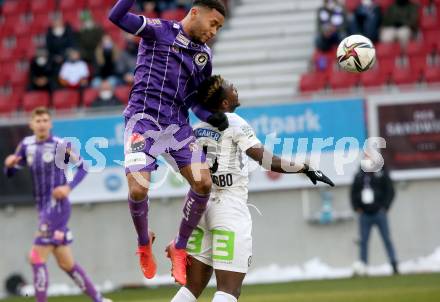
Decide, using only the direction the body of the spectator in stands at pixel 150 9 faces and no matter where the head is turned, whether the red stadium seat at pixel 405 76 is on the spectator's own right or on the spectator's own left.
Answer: on the spectator's own left

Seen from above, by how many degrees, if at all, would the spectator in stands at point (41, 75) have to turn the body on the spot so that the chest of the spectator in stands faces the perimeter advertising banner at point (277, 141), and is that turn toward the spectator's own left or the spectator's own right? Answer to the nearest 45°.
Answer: approximately 45° to the spectator's own left

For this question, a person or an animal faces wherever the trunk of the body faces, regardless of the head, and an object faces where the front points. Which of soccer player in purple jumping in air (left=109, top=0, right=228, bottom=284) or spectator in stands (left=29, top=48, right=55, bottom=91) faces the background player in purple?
the spectator in stands

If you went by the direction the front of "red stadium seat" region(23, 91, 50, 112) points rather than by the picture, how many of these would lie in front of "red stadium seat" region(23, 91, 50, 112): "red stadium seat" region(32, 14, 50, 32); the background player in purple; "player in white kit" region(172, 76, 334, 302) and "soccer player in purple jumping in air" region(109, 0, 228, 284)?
3

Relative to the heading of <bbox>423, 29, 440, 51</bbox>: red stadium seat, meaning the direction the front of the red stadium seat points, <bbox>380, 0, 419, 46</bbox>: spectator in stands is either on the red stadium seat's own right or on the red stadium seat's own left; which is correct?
on the red stadium seat's own right

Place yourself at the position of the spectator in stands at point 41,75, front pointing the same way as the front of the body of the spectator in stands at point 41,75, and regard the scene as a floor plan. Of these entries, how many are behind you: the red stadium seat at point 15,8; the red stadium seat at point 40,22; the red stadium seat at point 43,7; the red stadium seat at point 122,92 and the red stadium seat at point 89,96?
3

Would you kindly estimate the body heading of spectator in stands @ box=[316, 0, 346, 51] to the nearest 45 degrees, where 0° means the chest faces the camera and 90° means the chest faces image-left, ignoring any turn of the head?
approximately 0°
